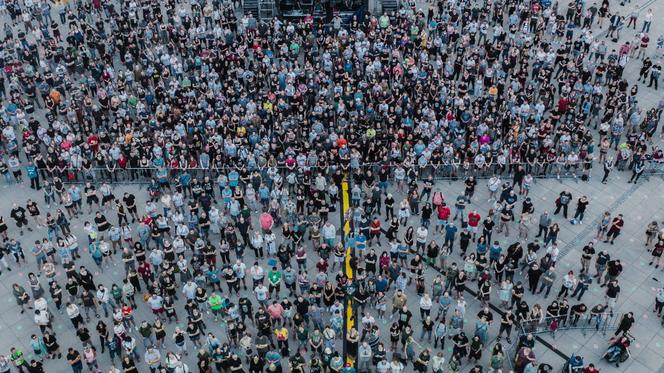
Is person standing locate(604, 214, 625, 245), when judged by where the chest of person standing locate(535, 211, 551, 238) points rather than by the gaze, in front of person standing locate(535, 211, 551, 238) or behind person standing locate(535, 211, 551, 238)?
behind

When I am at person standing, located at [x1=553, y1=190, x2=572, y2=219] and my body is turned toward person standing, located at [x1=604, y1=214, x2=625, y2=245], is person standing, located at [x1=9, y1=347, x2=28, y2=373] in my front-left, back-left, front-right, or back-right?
back-right

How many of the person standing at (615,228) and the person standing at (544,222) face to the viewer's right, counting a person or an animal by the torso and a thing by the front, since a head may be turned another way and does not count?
0
